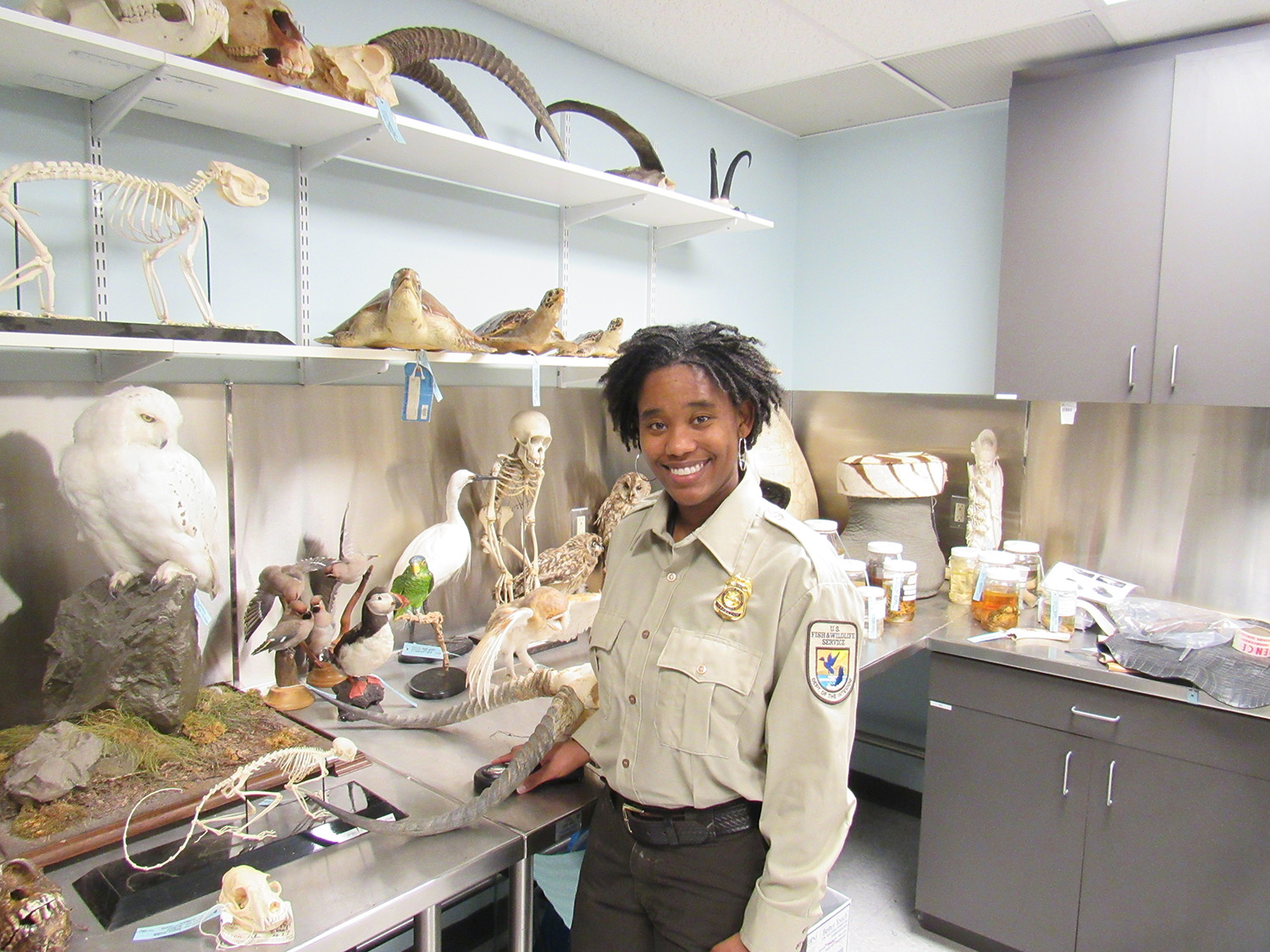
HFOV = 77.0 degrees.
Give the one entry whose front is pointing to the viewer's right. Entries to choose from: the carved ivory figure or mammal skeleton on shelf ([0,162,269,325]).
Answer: the mammal skeleton on shelf

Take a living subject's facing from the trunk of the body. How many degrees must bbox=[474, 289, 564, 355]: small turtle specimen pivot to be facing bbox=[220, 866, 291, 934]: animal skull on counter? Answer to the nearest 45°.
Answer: approximately 45° to its right

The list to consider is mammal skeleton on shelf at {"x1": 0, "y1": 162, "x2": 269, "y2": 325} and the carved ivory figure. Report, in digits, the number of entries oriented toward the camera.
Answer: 1

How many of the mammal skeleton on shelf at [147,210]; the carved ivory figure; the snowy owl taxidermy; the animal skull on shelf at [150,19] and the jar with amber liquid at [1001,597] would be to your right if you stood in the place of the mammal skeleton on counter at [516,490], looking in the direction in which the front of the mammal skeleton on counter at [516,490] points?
3

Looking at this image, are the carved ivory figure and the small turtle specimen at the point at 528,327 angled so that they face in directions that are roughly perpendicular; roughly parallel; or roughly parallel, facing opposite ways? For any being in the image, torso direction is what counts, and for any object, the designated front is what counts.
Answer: roughly perpendicular
